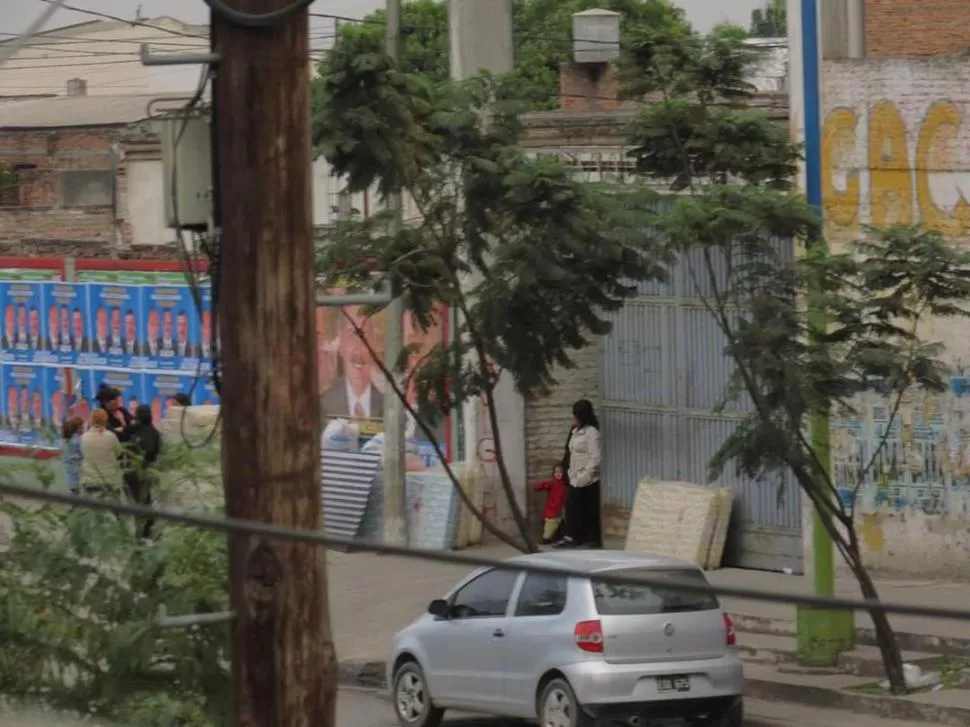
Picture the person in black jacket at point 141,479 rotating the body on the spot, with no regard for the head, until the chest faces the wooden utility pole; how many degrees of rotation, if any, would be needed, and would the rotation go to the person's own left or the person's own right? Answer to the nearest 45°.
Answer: approximately 180°

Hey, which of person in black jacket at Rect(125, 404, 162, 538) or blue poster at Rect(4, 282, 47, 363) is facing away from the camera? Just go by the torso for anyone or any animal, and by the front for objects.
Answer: the person in black jacket

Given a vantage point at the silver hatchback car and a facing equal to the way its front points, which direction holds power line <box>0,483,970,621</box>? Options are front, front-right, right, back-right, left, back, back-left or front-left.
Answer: back-left

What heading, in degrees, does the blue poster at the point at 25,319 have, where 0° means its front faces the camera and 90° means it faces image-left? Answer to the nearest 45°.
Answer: approximately 0°

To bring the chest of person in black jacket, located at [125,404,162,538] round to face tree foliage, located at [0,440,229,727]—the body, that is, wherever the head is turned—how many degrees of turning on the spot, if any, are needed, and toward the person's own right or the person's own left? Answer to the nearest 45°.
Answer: approximately 180°

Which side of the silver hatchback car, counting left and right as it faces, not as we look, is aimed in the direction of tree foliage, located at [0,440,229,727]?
left

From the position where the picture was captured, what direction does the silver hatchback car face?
facing away from the viewer and to the left of the viewer

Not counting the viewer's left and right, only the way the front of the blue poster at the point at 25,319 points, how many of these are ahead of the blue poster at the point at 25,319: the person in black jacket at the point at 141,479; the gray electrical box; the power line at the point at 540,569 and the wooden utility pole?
4

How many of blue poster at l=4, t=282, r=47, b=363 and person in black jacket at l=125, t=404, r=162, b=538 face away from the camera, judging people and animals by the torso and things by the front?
1

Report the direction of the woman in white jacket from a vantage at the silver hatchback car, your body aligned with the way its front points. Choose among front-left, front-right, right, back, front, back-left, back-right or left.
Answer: front-right

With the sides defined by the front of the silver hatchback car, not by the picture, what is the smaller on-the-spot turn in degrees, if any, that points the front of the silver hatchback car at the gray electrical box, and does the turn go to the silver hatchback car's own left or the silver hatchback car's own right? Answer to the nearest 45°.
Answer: approximately 135° to the silver hatchback car's own left

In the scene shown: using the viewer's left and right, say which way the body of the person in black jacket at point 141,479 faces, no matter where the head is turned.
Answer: facing away from the viewer

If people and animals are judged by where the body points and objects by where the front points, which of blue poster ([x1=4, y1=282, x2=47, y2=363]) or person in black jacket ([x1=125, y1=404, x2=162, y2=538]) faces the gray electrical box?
the blue poster

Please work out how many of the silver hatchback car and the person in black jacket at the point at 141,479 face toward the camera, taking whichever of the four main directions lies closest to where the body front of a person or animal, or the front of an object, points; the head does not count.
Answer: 0

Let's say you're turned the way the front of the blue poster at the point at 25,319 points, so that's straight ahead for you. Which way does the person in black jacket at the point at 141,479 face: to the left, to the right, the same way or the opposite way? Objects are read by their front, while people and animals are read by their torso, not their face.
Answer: the opposite way
